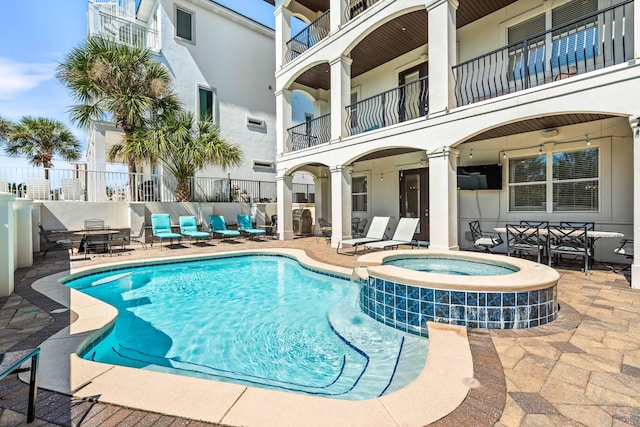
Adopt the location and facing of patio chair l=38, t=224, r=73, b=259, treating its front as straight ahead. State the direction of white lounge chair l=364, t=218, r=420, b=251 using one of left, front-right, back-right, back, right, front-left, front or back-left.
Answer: front-right

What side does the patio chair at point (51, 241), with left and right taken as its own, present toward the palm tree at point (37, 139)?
left

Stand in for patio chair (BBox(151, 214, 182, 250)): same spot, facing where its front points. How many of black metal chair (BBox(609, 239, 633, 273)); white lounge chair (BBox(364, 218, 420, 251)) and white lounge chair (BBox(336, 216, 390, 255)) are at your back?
0

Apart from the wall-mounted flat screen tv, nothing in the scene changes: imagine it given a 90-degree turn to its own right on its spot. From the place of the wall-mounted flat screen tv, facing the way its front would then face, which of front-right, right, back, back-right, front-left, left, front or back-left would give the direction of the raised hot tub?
left

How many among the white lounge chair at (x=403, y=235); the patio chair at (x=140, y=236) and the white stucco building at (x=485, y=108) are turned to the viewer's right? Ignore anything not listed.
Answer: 0

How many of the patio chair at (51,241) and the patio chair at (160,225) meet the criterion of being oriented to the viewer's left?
0

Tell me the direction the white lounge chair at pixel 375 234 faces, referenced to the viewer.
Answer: facing the viewer and to the left of the viewer

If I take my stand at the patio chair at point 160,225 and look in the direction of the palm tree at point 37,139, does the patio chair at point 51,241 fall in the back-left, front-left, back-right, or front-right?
front-left

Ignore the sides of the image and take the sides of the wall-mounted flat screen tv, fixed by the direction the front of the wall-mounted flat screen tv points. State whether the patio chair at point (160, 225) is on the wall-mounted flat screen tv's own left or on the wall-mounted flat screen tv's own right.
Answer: on the wall-mounted flat screen tv's own right

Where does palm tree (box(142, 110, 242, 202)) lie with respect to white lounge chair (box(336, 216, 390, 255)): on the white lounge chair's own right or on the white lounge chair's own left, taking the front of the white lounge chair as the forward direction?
on the white lounge chair's own right

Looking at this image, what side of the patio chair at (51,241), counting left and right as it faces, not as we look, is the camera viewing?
right

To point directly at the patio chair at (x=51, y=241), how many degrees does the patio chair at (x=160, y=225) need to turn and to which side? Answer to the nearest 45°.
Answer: approximately 135° to its right

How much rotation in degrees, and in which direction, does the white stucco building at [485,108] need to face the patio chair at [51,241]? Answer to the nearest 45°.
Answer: approximately 45° to its right

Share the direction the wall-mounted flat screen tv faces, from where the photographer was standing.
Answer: facing the viewer
